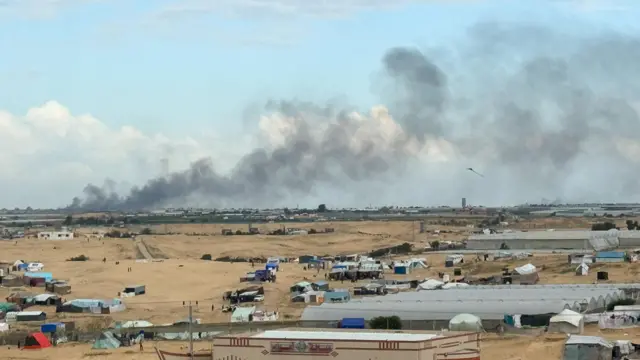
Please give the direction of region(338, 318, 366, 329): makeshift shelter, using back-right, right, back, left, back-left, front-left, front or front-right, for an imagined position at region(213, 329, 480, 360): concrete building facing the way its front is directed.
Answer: back

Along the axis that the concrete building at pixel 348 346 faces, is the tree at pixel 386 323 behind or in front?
behind

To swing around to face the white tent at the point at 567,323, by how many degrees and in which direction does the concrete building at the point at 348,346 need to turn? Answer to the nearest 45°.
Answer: approximately 135° to its left

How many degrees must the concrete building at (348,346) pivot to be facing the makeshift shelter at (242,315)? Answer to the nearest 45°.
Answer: approximately 180°

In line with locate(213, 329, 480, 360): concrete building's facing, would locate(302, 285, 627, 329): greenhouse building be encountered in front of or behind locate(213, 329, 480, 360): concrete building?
behind

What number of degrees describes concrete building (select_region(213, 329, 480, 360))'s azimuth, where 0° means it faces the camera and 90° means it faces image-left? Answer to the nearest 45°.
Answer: approximately 0°

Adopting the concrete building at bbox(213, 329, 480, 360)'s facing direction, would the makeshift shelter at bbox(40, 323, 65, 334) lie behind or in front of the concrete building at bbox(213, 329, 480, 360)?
behind

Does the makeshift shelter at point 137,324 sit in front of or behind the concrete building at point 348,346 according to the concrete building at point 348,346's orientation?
behind

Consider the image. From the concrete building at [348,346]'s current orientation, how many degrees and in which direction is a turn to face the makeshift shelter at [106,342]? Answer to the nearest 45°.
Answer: approximately 135° to its right

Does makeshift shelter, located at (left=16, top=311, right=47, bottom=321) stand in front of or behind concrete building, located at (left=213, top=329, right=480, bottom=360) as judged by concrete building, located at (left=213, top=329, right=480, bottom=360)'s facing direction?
behind

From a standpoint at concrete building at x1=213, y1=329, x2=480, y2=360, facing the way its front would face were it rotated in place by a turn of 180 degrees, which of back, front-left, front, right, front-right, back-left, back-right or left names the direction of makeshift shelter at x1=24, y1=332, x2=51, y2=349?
front-left
